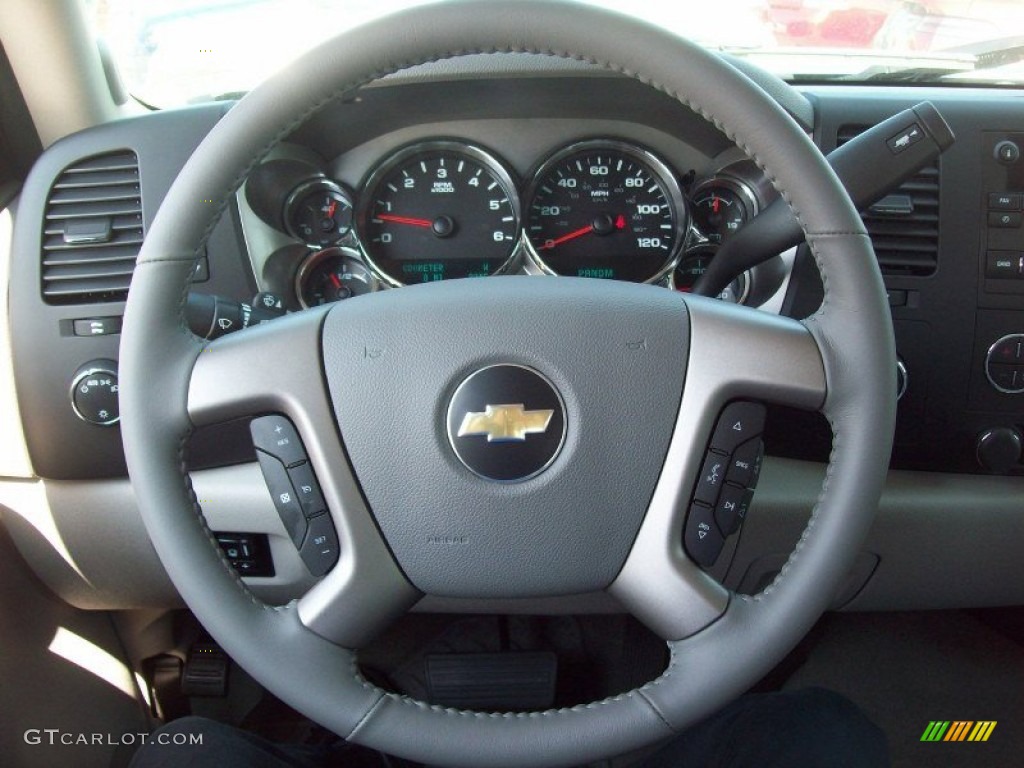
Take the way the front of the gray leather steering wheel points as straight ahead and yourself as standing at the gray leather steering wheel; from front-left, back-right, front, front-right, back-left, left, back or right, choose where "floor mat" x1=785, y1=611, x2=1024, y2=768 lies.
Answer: back-left

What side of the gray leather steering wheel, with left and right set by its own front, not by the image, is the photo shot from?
front
